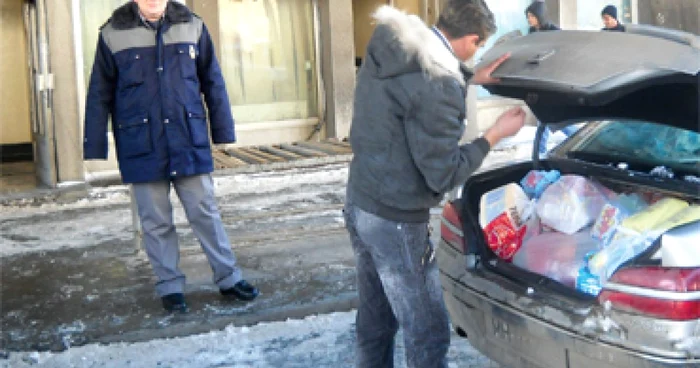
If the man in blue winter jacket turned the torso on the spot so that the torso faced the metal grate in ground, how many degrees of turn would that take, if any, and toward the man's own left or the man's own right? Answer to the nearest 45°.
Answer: approximately 180°

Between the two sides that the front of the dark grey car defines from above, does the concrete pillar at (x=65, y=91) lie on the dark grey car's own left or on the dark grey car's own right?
on the dark grey car's own left

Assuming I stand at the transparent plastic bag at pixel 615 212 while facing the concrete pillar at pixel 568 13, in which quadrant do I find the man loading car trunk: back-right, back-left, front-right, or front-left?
back-left

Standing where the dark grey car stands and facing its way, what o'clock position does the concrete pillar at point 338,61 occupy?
The concrete pillar is roughly at 10 o'clock from the dark grey car.

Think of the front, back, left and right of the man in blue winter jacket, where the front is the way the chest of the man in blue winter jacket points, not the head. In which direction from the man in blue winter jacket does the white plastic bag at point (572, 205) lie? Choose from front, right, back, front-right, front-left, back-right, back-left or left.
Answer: front-left

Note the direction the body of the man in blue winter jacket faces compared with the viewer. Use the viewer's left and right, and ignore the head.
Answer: facing the viewer

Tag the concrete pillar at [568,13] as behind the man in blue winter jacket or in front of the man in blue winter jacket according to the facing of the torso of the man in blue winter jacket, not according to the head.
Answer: behind

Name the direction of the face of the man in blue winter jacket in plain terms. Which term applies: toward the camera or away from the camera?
toward the camera

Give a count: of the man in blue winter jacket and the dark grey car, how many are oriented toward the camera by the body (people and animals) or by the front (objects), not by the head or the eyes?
1

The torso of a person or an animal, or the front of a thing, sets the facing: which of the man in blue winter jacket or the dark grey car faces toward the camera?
the man in blue winter jacket

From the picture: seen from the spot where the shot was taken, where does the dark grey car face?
facing away from the viewer and to the right of the viewer

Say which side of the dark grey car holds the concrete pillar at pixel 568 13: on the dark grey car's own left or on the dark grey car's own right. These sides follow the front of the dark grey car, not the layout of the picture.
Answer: on the dark grey car's own left

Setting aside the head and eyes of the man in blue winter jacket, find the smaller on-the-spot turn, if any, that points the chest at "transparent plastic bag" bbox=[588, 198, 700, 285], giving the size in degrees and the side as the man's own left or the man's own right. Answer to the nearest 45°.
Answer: approximately 45° to the man's own left
